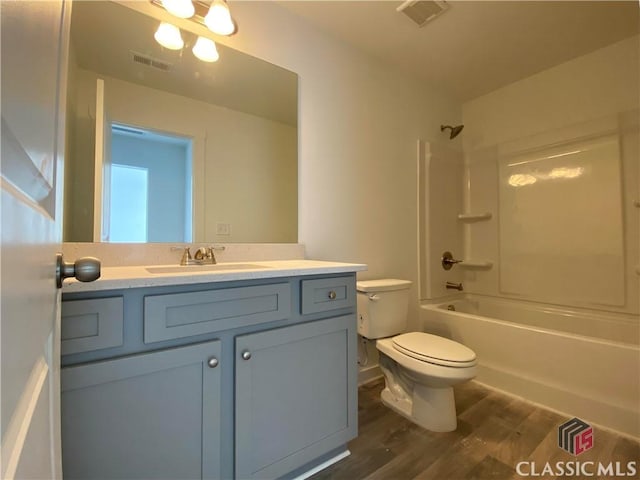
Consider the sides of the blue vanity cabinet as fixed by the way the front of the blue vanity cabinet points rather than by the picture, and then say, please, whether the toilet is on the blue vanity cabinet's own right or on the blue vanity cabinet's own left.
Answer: on the blue vanity cabinet's own left

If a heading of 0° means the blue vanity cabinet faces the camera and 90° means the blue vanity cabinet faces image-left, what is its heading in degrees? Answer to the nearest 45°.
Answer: approximately 315°

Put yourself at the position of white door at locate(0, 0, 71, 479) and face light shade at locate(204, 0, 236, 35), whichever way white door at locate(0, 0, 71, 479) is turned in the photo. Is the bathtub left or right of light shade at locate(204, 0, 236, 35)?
right

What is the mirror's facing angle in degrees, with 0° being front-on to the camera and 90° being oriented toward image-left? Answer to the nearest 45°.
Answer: approximately 315°

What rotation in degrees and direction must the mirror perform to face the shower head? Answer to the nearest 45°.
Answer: approximately 45° to its left

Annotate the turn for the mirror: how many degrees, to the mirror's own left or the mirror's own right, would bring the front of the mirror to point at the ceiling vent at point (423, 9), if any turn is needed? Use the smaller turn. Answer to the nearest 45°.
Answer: approximately 45° to the mirror's own left

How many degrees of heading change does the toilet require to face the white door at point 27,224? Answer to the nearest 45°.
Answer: approximately 45° to its right

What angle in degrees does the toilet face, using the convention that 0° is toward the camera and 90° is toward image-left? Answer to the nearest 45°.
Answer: approximately 315°
